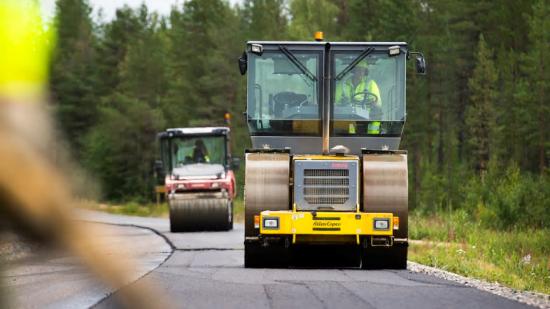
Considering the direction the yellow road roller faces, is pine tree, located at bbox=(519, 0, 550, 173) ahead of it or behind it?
behind

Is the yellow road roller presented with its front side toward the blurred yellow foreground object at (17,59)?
yes

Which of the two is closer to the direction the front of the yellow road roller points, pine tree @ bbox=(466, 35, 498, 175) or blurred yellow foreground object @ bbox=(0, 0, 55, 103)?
the blurred yellow foreground object

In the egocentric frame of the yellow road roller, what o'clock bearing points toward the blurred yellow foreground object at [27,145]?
The blurred yellow foreground object is roughly at 12 o'clock from the yellow road roller.

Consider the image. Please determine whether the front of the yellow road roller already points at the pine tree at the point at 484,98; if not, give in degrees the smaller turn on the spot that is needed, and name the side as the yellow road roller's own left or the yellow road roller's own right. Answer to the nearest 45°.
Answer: approximately 180°

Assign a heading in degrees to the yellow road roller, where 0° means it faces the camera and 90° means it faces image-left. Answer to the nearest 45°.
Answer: approximately 0°

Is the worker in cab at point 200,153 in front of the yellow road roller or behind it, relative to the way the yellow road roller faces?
behind
